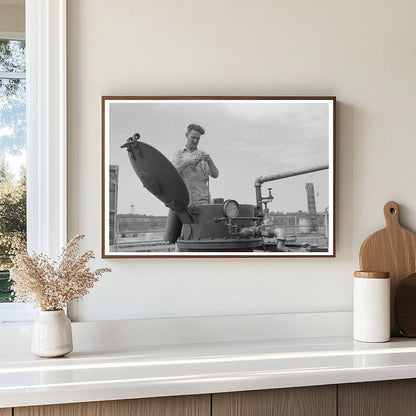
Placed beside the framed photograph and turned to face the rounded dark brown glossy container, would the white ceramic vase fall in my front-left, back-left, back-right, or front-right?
back-right

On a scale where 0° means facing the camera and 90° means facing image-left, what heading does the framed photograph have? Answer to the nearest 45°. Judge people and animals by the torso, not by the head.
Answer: approximately 0°
